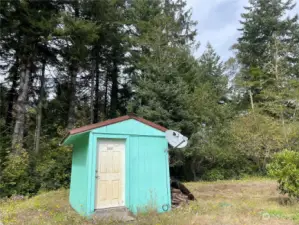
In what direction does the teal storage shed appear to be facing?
toward the camera

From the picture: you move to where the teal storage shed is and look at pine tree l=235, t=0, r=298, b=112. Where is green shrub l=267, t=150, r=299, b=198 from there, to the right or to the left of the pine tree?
right

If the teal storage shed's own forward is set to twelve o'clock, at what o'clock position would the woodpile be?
The woodpile is roughly at 8 o'clock from the teal storage shed.

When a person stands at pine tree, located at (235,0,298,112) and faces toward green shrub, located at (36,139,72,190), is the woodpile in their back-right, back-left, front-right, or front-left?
front-left

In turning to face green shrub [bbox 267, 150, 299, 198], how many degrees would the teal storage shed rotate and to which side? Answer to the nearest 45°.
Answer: approximately 90° to its left

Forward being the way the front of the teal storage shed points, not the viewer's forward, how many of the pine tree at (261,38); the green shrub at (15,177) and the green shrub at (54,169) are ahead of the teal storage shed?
0

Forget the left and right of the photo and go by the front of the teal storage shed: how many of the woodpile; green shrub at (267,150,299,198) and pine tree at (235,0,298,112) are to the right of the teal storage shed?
0

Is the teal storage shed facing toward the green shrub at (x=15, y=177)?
no

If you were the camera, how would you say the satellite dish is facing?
facing the viewer and to the right of the viewer

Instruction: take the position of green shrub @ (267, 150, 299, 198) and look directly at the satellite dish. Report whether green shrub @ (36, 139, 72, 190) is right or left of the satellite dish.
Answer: right

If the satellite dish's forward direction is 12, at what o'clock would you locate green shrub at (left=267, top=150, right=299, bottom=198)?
The green shrub is roughly at 10 o'clock from the satellite dish.
